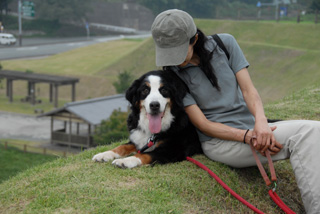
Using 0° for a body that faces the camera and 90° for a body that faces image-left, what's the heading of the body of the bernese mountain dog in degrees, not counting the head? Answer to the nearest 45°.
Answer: approximately 45°

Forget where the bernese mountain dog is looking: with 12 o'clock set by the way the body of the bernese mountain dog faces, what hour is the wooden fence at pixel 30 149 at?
The wooden fence is roughly at 4 o'clock from the bernese mountain dog.

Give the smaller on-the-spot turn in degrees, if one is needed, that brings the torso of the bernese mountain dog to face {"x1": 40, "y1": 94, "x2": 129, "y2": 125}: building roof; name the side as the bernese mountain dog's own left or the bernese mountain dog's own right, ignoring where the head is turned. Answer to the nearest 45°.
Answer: approximately 135° to the bernese mountain dog's own right

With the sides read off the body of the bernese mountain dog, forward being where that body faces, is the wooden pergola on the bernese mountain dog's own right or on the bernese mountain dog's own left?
on the bernese mountain dog's own right

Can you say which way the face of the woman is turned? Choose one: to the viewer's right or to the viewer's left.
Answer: to the viewer's left

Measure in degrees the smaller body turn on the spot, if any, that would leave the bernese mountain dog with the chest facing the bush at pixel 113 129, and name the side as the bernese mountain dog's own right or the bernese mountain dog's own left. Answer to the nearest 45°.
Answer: approximately 135° to the bernese mountain dog's own right
